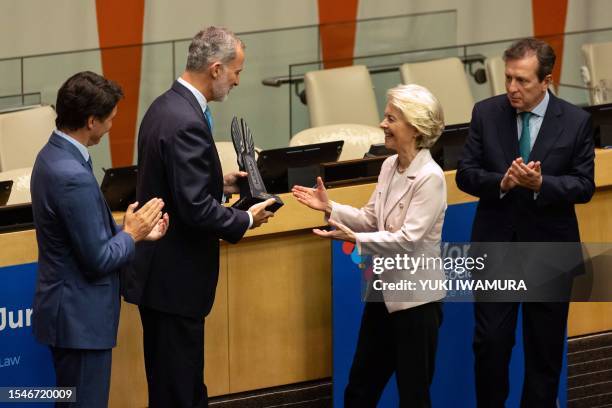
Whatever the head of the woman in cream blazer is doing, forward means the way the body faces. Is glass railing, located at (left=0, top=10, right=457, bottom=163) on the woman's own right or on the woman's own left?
on the woman's own right

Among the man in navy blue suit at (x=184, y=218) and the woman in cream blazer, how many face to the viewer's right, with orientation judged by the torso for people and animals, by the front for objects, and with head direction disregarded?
1

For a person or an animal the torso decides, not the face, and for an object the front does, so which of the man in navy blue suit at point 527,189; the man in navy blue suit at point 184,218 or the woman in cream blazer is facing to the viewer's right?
the man in navy blue suit at point 184,218

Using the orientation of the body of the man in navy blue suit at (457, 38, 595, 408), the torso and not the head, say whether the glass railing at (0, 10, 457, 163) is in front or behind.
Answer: behind

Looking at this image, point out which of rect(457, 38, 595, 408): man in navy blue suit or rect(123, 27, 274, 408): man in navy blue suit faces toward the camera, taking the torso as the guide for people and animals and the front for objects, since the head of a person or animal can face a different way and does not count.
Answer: rect(457, 38, 595, 408): man in navy blue suit

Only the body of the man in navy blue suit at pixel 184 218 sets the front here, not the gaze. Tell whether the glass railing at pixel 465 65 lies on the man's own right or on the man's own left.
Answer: on the man's own left

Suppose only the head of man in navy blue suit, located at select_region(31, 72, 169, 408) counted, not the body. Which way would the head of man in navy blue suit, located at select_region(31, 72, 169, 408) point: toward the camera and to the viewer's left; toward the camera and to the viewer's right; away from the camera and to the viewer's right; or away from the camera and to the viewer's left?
away from the camera and to the viewer's right

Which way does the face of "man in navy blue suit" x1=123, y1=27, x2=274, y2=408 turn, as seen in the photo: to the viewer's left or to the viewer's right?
to the viewer's right

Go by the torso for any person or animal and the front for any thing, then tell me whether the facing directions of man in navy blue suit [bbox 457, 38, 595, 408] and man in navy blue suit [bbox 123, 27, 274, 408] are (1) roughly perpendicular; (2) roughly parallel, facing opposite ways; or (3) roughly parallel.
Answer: roughly perpendicular

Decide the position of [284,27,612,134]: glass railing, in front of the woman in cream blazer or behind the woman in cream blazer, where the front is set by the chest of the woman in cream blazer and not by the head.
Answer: behind

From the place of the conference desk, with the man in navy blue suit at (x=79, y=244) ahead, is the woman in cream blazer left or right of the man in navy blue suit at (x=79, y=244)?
left

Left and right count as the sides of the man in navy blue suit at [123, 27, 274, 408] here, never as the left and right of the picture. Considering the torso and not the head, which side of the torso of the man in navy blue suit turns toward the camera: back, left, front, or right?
right

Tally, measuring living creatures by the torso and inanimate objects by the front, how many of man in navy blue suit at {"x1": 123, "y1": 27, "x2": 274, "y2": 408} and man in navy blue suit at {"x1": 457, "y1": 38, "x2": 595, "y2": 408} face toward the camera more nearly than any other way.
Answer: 1

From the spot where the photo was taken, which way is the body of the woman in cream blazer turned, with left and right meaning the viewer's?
facing the viewer and to the left of the viewer

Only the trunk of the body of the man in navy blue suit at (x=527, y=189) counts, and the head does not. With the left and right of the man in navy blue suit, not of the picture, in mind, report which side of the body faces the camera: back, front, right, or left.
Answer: front

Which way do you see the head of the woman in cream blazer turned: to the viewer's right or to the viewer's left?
to the viewer's left

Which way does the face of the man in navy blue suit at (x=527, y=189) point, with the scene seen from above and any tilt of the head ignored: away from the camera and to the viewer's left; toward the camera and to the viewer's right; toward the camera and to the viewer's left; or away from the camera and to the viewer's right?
toward the camera and to the viewer's left
